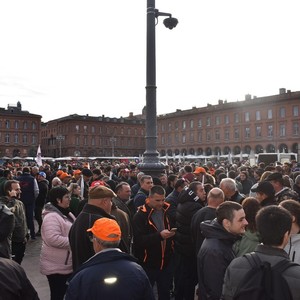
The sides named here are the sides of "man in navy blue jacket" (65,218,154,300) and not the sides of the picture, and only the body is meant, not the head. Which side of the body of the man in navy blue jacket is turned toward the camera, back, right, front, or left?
back

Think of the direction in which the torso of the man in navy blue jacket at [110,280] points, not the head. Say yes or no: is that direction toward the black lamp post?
yes

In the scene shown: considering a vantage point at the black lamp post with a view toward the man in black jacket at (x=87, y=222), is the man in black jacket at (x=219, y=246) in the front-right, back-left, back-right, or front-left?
front-left

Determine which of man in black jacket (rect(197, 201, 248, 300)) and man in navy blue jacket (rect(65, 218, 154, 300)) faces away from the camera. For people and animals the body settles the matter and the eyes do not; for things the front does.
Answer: man in navy blue jacket (rect(65, 218, 154, 300))

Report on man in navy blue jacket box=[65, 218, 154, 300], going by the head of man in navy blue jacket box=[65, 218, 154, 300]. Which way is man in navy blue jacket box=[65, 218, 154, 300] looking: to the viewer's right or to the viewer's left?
to the viewer's left

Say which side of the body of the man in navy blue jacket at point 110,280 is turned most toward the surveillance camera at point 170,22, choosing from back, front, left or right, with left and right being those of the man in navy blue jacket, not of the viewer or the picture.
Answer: front

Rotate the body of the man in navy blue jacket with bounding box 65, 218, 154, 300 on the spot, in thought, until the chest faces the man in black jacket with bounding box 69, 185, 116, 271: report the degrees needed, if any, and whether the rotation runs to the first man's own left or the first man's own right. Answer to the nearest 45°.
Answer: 0° — they already face them

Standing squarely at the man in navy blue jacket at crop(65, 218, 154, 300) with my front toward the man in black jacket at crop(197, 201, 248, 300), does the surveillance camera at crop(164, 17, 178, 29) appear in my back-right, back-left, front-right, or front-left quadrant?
front-left

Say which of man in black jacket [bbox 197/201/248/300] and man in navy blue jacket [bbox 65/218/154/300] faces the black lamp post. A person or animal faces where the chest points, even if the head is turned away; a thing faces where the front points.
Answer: man in navy blue jacket [bbox 65/218/154/300]

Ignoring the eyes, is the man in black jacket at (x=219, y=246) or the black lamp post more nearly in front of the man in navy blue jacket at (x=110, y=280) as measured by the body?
the black lamp post

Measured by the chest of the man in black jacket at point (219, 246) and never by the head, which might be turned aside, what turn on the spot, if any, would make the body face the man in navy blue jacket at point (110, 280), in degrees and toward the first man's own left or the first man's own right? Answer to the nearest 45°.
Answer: approximately 135° to the first man's own right
